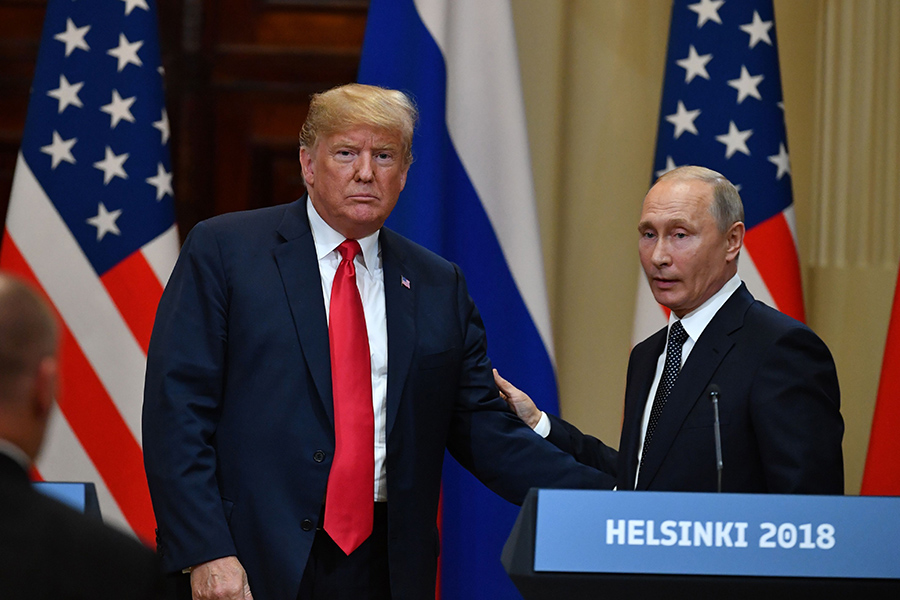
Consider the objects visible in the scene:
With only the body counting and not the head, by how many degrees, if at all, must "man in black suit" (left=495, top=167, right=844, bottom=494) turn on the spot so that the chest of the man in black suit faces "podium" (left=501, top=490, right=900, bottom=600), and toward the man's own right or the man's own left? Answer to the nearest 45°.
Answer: approximately 45° to the man's own left

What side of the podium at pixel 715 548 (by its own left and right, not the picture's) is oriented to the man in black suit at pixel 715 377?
back

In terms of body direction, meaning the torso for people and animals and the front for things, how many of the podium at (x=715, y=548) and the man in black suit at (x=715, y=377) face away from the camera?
0

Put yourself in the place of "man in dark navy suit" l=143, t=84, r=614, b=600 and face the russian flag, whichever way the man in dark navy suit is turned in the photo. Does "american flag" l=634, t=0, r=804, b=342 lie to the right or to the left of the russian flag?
right

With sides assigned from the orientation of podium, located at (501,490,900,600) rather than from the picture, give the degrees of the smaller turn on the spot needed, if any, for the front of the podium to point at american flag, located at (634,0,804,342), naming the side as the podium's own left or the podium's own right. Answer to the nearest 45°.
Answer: approximately 180°

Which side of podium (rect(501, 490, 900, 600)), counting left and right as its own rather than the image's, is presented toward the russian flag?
back

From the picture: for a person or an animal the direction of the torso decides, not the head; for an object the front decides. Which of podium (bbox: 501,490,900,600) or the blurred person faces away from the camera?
the blurred person

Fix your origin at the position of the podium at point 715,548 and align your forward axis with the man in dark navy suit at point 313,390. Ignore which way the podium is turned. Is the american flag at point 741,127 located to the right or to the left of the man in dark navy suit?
right

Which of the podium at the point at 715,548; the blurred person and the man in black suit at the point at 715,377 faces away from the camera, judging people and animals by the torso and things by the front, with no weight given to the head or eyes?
the blurred person

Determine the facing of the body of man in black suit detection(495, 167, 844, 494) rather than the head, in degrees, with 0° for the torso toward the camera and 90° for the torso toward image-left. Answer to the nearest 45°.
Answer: approximately 45°

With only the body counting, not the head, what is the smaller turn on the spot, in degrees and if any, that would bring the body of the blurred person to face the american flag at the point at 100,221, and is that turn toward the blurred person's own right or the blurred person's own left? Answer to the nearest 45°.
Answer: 0° — they already face it

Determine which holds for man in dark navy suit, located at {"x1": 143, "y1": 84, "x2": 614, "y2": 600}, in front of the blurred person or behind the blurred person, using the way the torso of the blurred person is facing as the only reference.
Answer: in front

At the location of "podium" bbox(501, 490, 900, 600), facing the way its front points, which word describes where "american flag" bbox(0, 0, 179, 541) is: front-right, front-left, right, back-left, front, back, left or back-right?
back-right

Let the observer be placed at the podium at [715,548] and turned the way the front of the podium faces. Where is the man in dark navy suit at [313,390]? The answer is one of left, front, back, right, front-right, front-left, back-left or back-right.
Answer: back-right

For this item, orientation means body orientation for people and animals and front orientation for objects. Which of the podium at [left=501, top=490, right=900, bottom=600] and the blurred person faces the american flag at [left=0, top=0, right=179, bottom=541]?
the blurred person

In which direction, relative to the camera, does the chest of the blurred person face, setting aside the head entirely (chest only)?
away from the camera
